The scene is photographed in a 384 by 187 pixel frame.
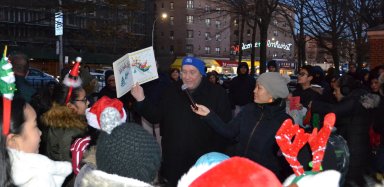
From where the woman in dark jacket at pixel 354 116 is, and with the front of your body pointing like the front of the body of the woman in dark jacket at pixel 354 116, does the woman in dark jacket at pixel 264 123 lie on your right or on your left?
on your left

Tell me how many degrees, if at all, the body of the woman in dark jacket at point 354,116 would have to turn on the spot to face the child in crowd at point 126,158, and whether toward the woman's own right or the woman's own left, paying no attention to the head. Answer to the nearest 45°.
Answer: approximately 90° to the woman's own left

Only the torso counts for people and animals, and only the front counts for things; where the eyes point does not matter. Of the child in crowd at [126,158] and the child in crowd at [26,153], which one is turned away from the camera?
the child in crowd at [126,158]

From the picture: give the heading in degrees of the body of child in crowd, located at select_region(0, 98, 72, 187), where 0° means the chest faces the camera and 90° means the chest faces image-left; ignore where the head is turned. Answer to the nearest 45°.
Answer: approximately 270°

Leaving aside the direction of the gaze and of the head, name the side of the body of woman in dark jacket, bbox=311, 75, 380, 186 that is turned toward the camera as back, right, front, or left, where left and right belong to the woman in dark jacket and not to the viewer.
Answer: left

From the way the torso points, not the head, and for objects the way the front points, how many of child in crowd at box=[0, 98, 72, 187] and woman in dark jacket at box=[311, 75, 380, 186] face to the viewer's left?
1

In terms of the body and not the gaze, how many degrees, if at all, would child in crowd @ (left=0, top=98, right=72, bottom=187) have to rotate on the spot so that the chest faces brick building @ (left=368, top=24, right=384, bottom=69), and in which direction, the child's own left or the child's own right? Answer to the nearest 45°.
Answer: approximately 45° to the child's own left

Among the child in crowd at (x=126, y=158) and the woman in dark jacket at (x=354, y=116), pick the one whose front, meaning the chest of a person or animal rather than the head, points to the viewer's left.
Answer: the woman in dark jacket

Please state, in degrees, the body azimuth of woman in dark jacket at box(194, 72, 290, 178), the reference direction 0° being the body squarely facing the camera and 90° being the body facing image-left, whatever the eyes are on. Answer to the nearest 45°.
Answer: approximately 45°

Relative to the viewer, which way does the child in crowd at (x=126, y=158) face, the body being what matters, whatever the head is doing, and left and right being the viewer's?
facing away from the viewer
